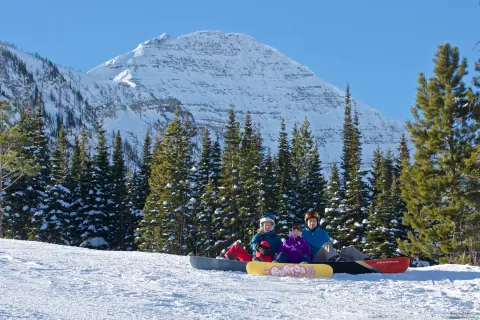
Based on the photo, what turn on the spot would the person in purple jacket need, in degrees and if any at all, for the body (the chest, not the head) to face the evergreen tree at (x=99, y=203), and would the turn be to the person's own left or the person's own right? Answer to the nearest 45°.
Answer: approximately 135° to the person's own right

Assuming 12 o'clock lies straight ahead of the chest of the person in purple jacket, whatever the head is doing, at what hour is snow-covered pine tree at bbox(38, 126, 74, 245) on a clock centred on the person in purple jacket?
The snow-covered pine tree is roughly at 5 o'clock from the person in purple jacket.

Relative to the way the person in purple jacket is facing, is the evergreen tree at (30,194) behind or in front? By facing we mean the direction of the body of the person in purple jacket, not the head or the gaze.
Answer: behind

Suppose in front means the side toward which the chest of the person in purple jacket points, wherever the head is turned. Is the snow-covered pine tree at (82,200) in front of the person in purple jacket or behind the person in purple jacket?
behind

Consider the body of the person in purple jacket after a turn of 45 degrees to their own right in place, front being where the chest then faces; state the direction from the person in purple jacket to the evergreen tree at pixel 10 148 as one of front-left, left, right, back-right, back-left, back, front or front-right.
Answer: right

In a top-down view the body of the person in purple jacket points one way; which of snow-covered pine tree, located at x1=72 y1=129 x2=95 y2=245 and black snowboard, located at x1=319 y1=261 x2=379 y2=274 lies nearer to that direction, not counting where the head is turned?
the black snowboard

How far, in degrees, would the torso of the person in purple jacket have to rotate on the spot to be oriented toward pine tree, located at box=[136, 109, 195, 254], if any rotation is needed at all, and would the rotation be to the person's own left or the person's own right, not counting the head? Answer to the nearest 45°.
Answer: approximately 180°

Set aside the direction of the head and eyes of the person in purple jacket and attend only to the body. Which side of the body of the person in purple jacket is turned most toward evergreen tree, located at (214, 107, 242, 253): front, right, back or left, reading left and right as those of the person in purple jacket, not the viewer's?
back

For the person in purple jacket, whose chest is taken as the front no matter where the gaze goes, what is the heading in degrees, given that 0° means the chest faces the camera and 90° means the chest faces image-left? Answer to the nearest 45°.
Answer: approximately 0°

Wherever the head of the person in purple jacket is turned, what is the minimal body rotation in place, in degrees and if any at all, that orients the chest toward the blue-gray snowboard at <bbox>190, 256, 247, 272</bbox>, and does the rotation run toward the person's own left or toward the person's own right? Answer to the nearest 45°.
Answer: approximately 90° to the person's own right

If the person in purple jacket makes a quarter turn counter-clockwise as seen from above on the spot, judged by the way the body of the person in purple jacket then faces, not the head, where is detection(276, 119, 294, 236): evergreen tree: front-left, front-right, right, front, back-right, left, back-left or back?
left

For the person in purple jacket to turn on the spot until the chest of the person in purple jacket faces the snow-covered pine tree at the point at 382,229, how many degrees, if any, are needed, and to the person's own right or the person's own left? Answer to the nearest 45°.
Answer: approximately 180°

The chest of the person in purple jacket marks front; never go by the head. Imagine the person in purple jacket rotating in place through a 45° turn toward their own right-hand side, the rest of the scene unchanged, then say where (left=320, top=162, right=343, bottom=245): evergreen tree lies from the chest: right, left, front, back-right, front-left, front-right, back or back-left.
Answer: back-right

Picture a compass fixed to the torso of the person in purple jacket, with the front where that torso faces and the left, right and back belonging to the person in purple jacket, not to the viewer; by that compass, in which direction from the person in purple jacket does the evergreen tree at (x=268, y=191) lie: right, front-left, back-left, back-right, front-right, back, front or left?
back

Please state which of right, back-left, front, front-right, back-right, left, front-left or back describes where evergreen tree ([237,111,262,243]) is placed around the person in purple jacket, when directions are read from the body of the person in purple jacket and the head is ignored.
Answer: back

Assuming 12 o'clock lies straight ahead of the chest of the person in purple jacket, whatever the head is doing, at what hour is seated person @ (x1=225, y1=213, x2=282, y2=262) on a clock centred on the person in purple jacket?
The seated person is roughly at 4 o'clock from the person in purple jacket.

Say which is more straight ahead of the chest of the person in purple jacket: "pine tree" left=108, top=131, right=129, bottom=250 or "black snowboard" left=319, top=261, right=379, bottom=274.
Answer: the black snowboard
